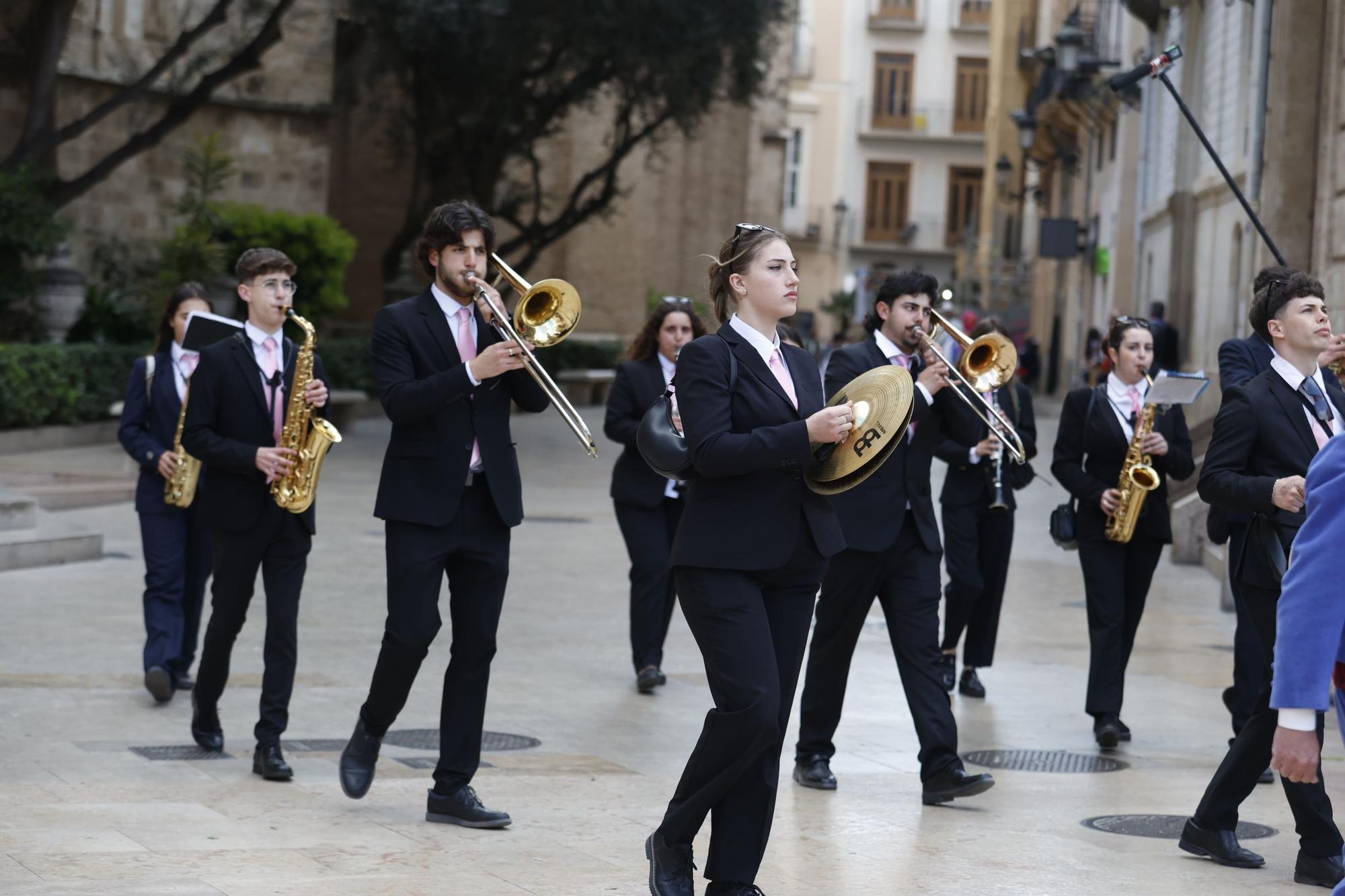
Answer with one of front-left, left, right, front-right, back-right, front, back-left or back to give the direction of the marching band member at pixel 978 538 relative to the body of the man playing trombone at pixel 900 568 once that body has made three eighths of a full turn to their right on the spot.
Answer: right

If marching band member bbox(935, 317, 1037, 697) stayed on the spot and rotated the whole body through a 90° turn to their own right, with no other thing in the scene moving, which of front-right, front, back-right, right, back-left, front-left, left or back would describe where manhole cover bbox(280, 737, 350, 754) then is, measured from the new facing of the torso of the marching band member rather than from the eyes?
front-left

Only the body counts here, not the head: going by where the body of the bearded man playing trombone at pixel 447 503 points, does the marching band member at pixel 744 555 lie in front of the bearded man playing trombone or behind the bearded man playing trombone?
in front

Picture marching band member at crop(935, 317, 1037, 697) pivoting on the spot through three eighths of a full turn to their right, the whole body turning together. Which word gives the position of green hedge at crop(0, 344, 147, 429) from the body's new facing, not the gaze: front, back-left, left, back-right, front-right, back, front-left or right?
front

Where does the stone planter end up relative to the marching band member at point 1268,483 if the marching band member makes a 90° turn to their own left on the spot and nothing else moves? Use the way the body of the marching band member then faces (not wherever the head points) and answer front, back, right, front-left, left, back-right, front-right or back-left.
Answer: left

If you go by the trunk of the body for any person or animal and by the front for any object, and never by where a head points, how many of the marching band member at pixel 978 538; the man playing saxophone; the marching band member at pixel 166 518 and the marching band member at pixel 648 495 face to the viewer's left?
0

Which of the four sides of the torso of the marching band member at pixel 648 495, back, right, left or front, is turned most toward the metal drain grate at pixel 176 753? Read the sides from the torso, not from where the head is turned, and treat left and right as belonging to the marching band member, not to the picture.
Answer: right

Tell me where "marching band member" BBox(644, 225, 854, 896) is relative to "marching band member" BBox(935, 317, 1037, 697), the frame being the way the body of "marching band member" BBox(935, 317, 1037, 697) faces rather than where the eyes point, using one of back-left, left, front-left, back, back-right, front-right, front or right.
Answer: front

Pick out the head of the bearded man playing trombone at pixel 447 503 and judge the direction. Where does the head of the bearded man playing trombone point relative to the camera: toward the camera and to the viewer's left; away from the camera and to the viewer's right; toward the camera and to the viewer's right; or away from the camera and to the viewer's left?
toward the camera and to the viewer's right

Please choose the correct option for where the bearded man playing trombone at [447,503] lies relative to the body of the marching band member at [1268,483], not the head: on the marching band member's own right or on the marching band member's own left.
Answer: on the marching band member's own right

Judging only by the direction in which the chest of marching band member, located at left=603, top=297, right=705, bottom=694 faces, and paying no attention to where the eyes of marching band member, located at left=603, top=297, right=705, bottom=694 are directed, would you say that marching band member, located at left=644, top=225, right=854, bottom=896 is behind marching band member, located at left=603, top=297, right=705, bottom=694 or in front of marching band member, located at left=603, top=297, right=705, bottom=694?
in front

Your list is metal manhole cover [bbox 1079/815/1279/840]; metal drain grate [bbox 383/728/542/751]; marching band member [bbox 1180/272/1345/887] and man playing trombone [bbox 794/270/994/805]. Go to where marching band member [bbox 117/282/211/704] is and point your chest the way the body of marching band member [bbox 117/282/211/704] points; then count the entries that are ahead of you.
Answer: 4

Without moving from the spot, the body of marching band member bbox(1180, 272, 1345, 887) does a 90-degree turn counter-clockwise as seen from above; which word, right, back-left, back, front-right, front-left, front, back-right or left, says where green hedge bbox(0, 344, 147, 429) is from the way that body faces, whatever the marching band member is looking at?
left

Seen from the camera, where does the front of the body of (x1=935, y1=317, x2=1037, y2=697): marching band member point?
toward the camera

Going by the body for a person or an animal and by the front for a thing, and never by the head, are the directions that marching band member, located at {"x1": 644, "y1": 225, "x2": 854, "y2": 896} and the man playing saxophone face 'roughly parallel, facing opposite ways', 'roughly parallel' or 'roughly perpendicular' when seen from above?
roughly parallel
